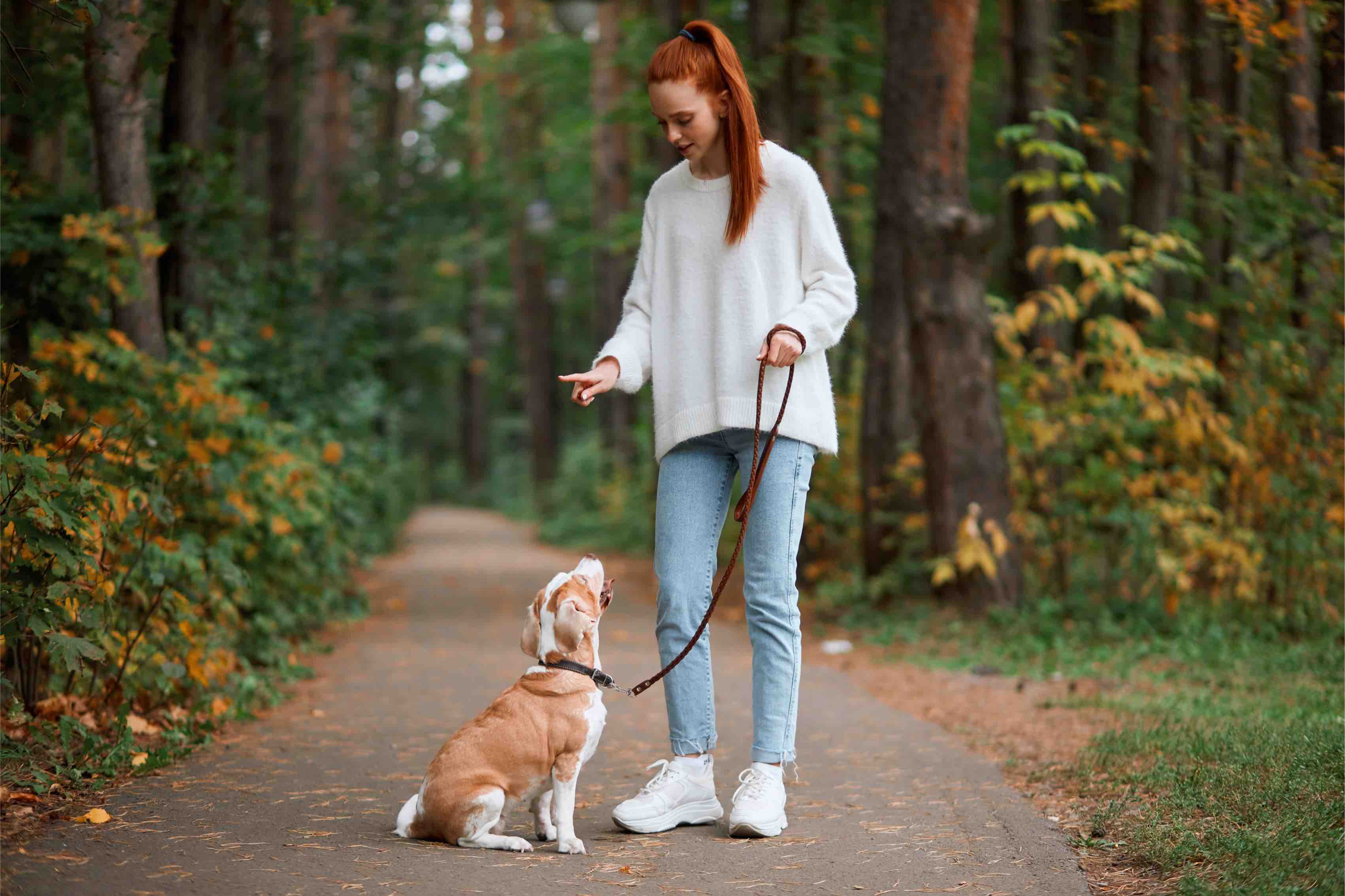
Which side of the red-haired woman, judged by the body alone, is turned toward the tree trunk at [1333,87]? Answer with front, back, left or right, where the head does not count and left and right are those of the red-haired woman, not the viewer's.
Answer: back

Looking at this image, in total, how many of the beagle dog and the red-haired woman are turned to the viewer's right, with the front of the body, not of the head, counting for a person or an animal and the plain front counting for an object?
1

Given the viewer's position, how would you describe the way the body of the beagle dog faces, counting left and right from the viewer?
facing to the right of the viewer

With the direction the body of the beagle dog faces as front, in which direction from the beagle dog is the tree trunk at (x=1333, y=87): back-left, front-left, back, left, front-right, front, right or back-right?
front-left

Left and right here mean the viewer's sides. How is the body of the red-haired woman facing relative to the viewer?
facing the viewer and to the left of the viewer

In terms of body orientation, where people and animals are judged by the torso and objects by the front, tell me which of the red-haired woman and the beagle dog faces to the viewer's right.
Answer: the beagle dog

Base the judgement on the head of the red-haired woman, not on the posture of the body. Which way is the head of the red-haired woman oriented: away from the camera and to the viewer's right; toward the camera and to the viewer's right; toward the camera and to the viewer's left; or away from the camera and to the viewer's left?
toward the camera and to the viewer's left

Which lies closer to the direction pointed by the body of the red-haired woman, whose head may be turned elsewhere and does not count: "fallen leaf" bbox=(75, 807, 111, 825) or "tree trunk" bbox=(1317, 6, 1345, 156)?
the fallen leaf

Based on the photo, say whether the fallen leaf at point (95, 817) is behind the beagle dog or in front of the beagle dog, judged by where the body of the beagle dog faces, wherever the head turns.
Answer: behind

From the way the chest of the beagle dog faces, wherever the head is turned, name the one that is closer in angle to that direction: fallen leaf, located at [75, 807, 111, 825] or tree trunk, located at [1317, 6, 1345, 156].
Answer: the tree trunk
